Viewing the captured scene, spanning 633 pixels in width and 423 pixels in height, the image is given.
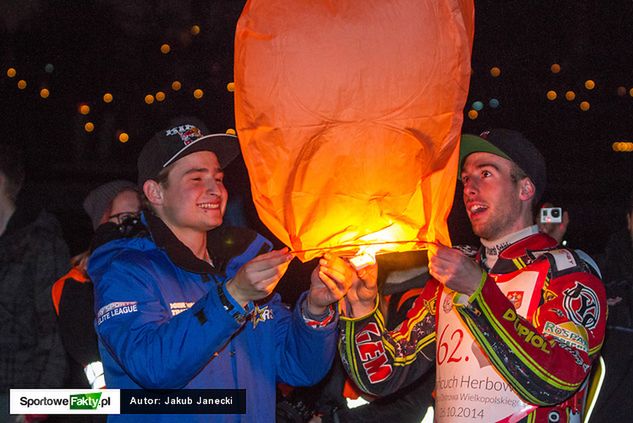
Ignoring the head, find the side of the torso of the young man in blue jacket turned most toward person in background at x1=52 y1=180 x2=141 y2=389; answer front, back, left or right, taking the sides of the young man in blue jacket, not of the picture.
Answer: back

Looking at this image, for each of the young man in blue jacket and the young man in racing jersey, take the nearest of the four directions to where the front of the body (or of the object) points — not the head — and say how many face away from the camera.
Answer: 0

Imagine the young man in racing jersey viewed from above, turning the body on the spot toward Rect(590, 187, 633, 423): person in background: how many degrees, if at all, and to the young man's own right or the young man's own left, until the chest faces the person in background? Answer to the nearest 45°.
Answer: approximately 180°

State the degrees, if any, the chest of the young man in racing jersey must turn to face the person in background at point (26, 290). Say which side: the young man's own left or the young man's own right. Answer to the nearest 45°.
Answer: approximately 45° to the young man's own right

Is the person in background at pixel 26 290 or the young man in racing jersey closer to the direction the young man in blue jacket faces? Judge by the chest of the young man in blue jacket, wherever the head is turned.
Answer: the young man in racing jersey

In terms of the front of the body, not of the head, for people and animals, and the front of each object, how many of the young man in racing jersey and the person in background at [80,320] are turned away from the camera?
0

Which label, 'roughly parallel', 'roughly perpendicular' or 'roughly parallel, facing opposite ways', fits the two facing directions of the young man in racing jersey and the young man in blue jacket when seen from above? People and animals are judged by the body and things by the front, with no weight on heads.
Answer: roughly perpendicular

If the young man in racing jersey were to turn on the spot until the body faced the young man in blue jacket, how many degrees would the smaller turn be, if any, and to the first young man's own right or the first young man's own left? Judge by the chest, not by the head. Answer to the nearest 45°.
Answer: approximately 45° to the first young man's own right

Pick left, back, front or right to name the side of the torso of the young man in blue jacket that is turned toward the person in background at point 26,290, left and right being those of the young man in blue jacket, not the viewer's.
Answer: back

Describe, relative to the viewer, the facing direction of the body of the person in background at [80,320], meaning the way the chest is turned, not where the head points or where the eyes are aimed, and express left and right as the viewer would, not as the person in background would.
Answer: facing the viewer and to the right of the viewer

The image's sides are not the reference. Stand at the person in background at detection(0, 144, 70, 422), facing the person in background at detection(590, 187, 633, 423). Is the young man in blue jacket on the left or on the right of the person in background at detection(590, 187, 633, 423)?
right

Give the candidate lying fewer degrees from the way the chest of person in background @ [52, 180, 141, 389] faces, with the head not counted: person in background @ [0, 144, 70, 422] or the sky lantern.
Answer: the sky lantern

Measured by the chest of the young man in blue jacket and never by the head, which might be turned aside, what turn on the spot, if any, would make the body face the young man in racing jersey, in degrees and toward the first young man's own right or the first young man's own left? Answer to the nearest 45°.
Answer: approximately 45° to the first young man's own left
